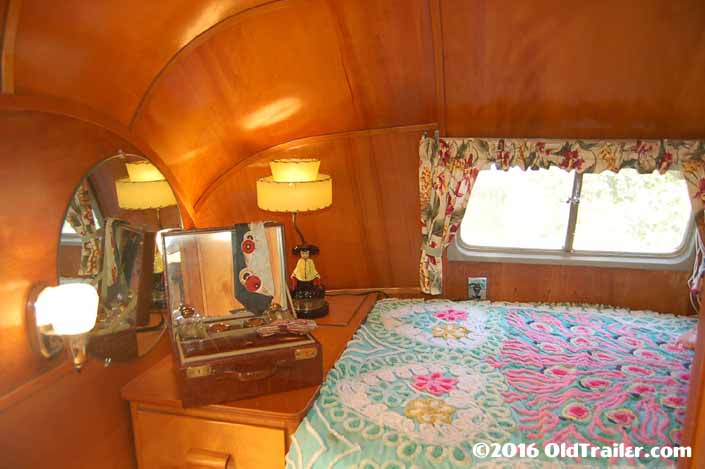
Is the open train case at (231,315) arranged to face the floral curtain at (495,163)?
no

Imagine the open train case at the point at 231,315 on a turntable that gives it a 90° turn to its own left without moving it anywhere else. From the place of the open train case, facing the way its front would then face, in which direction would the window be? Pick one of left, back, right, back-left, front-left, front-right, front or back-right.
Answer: front

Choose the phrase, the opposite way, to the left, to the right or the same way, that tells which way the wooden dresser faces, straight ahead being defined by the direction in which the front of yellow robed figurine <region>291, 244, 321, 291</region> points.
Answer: the same way

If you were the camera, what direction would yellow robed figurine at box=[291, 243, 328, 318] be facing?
facing the viewer

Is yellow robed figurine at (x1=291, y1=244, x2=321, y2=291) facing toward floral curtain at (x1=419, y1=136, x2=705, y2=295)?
no

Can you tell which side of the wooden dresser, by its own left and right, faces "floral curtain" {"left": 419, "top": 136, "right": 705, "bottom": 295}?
left

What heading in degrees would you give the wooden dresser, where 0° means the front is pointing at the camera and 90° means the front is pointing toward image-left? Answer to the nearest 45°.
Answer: approximately 0°

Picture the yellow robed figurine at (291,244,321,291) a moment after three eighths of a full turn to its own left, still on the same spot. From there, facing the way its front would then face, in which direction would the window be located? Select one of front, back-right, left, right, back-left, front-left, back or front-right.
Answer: front-right

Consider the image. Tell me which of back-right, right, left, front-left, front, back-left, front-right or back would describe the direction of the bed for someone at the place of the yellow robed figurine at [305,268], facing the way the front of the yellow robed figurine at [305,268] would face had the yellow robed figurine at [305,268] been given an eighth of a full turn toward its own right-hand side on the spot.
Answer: left

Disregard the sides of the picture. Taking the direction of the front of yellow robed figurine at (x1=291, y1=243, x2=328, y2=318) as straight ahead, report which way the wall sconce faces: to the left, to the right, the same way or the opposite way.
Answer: to the left

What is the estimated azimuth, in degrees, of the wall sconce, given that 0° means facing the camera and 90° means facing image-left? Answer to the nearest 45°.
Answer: approximately 315°

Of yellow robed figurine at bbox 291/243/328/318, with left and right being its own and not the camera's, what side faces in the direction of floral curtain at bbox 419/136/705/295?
left

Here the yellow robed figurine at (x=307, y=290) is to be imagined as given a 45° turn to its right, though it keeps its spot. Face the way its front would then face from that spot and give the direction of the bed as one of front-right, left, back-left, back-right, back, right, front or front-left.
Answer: left

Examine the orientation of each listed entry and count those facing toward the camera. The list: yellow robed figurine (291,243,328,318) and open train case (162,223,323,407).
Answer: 2

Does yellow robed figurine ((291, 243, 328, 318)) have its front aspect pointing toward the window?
no
